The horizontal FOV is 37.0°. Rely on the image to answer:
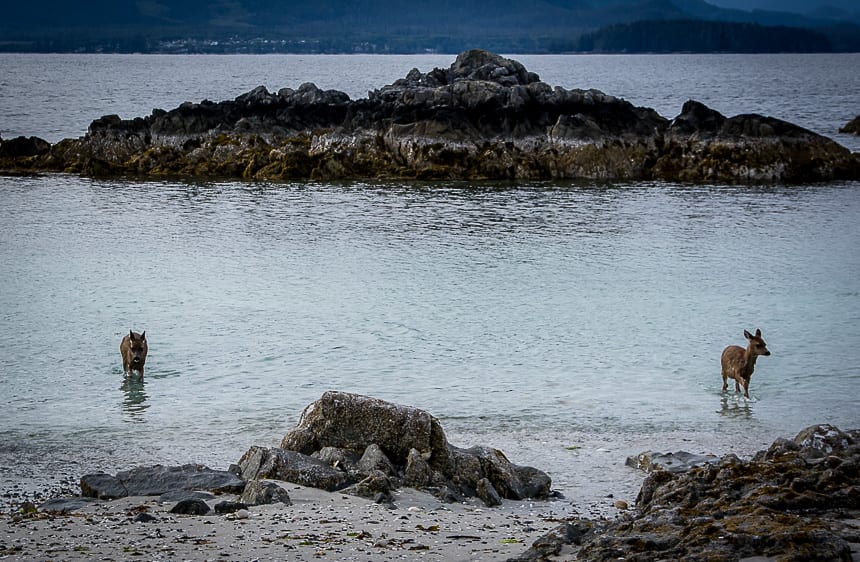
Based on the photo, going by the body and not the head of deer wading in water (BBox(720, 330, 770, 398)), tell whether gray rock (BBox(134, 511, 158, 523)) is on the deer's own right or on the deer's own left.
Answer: on the deer's own right

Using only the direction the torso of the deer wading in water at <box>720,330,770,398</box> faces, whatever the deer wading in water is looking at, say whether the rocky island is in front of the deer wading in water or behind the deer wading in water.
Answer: behind

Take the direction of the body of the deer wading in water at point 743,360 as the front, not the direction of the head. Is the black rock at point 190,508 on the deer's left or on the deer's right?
on the deer's right

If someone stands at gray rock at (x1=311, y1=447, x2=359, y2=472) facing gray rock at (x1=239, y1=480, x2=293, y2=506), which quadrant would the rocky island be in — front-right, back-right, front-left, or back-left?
back-right

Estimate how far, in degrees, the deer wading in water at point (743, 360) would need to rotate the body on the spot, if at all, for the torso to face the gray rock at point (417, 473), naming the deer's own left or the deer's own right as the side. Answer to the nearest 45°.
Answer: approximately 90° to the deer's own right

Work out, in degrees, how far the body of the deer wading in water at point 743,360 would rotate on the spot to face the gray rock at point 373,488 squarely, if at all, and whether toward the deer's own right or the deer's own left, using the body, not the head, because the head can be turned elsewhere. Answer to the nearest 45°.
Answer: approximately 90° to the deer's own right

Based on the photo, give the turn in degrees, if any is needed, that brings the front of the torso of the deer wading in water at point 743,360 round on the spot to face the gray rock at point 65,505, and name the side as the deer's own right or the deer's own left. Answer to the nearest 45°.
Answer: approximately 90° to the deer's own right

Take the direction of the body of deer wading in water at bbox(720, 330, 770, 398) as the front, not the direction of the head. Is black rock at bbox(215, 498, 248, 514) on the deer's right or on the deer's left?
on the deer's right

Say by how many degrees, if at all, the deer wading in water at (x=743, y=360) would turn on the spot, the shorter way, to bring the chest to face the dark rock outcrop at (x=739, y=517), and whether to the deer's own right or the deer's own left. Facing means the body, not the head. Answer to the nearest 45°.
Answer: approximately 45° to the deer's own right
